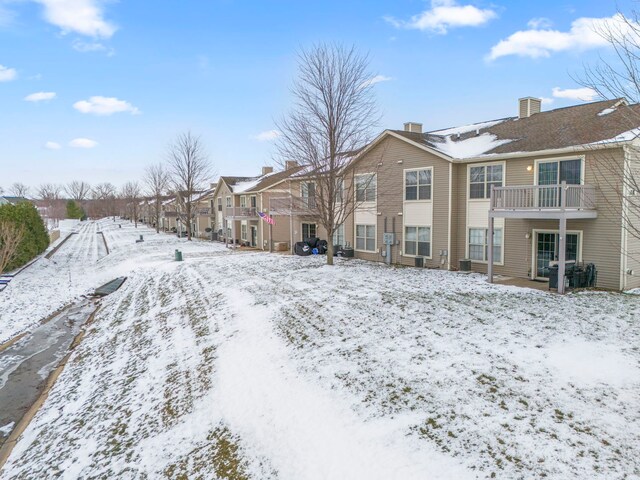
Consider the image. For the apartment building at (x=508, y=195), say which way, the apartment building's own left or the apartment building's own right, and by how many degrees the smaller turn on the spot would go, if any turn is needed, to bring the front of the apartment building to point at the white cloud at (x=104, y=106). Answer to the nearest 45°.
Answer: approximately 45° to the apartment building's own right

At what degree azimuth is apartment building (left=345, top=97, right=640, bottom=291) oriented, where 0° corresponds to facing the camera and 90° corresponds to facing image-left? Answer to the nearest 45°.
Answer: approximately 45°

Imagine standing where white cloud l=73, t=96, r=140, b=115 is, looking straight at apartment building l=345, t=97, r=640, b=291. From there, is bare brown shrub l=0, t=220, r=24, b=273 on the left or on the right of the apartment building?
right

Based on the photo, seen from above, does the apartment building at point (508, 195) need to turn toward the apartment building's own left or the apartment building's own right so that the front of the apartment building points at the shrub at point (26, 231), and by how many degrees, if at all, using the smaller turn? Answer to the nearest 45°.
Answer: approximately 45° to the apartment building's own right
